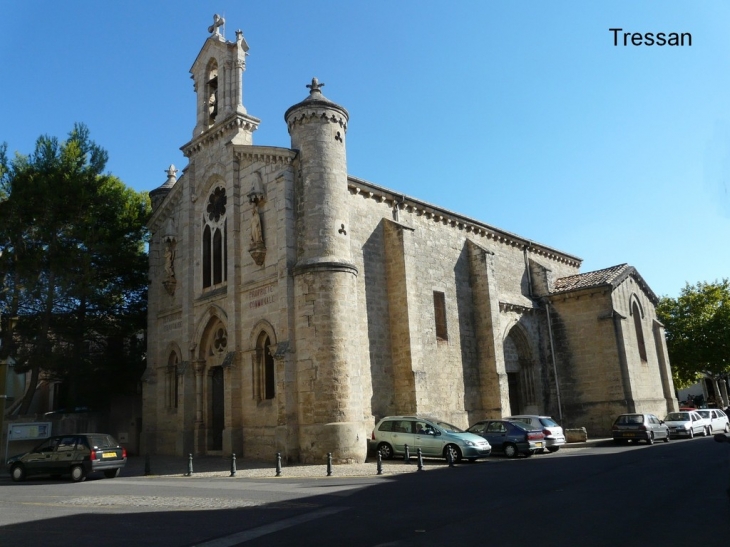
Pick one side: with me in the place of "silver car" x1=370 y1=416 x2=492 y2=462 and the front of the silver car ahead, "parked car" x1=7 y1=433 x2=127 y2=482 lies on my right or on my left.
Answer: on my right

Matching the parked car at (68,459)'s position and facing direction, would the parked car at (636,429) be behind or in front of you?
behind

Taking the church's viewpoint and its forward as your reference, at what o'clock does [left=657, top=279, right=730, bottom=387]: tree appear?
The tree is roughly at 6 o'clock from the church.

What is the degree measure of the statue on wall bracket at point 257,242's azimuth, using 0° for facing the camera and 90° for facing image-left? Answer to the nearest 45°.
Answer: approximately 45°

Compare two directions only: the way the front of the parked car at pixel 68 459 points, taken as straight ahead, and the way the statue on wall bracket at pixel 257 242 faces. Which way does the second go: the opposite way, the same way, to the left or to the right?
to the left
